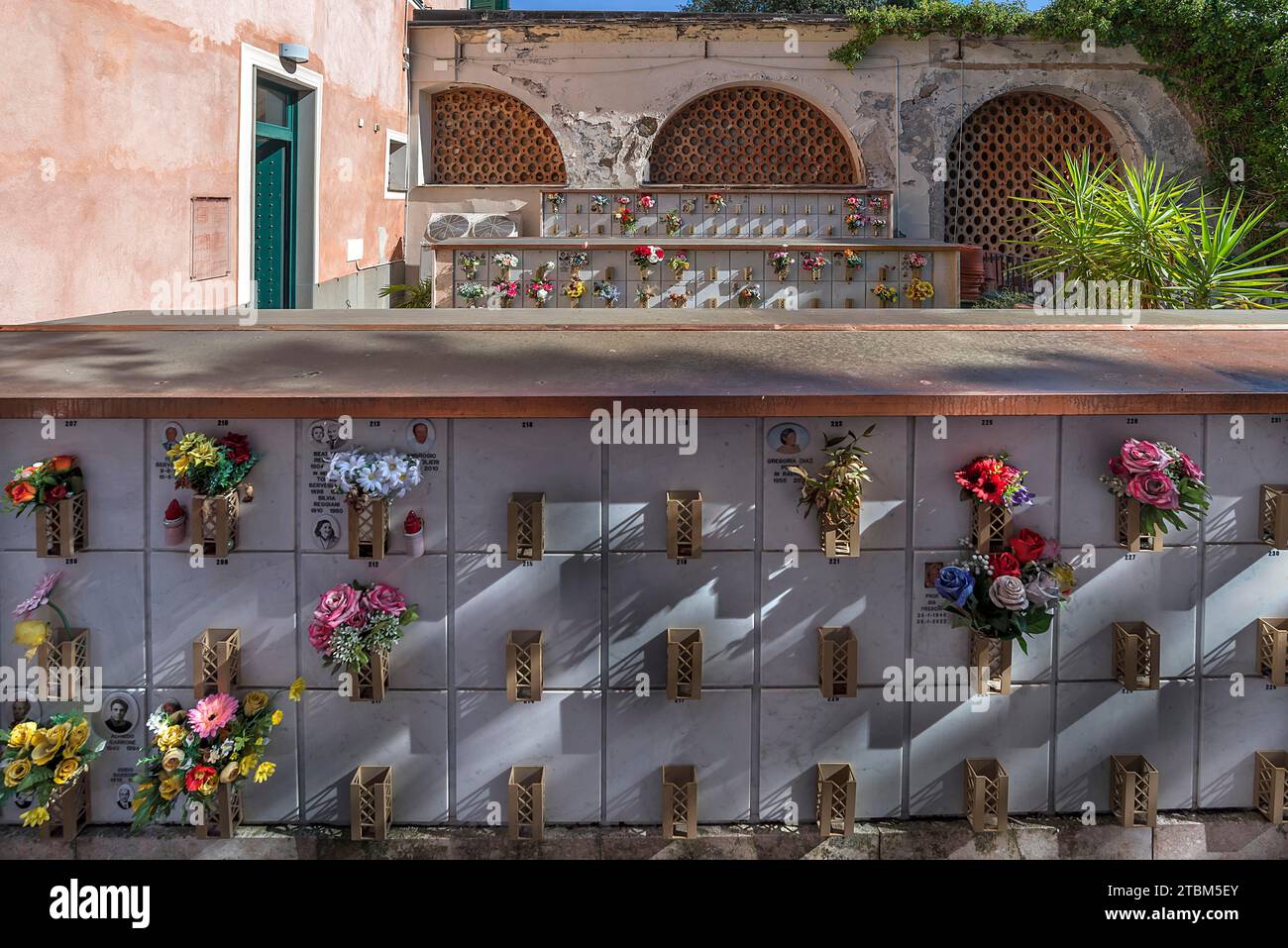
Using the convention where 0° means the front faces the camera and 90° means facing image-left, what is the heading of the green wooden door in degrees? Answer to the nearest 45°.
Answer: approximately 315°

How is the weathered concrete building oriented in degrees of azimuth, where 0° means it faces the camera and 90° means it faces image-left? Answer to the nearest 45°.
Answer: approximately 0°

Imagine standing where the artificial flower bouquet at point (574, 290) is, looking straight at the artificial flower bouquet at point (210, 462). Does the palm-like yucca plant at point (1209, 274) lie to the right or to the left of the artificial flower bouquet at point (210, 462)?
left

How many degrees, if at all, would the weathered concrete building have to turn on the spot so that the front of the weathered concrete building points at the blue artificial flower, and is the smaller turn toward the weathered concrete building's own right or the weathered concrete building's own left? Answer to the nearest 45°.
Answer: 0° — it already faces it

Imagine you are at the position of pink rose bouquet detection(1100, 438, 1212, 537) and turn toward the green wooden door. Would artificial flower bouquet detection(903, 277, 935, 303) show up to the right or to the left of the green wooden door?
right
